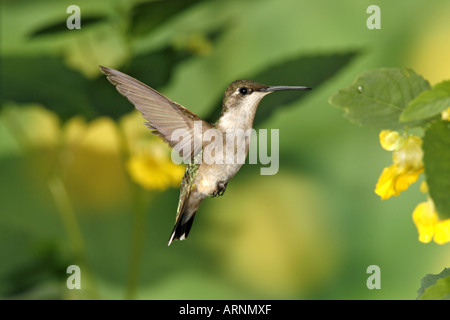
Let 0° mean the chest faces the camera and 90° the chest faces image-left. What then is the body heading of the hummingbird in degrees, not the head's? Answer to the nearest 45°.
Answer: approximately 270°
